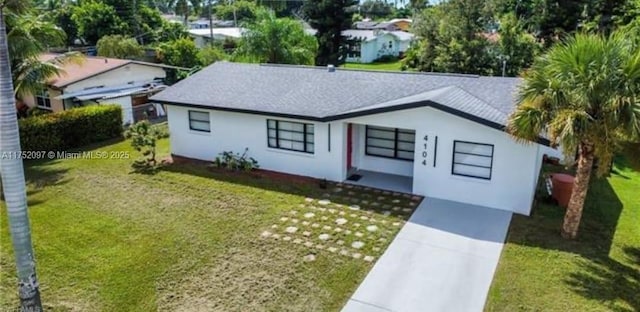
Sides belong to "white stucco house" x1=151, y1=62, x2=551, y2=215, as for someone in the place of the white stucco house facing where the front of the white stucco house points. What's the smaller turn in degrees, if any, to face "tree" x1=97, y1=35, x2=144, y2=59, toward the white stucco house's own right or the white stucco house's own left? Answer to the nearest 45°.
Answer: approximately 90° to the white stucco house's own right

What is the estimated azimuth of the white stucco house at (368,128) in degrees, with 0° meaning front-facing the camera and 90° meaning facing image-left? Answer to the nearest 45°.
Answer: approximately 45°

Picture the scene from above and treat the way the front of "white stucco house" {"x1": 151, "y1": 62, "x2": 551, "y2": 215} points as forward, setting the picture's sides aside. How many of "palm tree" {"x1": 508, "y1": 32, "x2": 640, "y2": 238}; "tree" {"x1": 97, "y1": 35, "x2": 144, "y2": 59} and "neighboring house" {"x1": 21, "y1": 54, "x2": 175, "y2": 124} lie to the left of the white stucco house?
1

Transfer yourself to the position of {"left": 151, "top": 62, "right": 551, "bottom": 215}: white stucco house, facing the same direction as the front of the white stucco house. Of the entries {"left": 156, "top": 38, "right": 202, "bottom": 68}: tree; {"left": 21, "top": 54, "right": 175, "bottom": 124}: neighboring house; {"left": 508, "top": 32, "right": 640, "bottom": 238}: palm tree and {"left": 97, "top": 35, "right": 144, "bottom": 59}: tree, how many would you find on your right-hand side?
3

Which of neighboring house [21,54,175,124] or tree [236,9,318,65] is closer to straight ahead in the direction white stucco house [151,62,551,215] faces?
the neighboring house

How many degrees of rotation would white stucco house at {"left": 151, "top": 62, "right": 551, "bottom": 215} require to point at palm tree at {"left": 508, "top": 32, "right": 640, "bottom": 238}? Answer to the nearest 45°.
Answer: approximately 90° to its left

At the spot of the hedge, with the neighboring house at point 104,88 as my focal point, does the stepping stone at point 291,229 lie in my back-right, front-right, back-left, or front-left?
back-right

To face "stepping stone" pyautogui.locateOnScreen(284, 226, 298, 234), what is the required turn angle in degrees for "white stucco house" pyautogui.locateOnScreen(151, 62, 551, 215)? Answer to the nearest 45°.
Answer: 0° — it already faces it

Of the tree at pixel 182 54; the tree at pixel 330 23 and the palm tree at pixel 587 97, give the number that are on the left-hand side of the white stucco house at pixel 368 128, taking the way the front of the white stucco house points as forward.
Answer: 1

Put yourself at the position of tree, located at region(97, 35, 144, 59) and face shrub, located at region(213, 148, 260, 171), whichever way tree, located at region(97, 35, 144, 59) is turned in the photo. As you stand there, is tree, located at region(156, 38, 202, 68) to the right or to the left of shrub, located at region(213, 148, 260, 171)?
left

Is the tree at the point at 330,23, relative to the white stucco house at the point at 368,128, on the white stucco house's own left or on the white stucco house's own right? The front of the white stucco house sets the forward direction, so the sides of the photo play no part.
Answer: on the white stucco house's own right

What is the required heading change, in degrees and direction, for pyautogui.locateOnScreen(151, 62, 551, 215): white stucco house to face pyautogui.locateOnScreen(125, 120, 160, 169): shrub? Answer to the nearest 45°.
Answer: approximately 45° to its right

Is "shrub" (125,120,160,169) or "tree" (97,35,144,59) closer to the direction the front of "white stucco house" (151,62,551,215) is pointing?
the shrub

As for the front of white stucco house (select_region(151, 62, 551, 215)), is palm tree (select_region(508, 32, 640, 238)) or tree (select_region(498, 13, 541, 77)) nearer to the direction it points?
the palm tree

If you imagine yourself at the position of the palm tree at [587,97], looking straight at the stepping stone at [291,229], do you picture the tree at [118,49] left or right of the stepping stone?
right

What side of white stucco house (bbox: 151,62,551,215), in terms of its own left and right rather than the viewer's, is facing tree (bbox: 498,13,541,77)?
back
